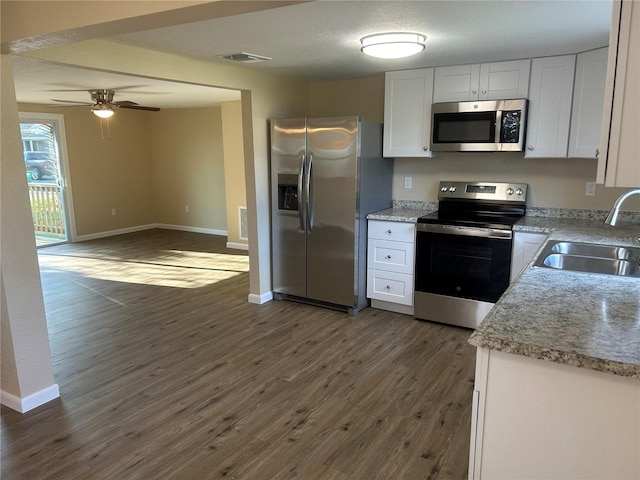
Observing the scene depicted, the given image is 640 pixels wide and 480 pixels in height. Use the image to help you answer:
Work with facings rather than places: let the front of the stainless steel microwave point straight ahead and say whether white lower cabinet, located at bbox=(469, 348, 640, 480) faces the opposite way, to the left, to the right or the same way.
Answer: to the right

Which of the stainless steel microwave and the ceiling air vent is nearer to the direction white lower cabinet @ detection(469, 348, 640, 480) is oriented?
the ceiling air vent

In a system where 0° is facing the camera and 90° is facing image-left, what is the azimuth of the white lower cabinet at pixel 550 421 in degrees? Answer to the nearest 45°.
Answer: approximately 90°

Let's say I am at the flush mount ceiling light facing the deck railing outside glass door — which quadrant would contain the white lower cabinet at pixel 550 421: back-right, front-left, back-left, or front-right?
back-left

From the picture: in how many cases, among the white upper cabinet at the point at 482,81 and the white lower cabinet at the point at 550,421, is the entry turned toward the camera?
1

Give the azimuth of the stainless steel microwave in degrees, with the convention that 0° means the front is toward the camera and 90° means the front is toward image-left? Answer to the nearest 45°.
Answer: approximately 0°

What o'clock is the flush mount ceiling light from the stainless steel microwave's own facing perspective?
The flush mount ceiling light is roughly at 1 o'clock from the stainless steel microwave.

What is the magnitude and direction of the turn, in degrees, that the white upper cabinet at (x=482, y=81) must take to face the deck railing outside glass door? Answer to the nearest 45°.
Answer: approximately 90° to its right

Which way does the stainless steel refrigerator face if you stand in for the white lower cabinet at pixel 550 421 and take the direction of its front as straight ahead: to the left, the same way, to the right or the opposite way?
to the left

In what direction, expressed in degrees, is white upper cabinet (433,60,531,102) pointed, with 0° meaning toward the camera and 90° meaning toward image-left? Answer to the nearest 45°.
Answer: approximately 0°

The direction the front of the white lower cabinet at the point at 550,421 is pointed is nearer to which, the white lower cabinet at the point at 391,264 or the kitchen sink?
the white lower cabinet

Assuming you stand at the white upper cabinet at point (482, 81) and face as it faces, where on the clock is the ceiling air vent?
The ceiling air vent is roughly at 2 o'clock from the white upper cabinet.
